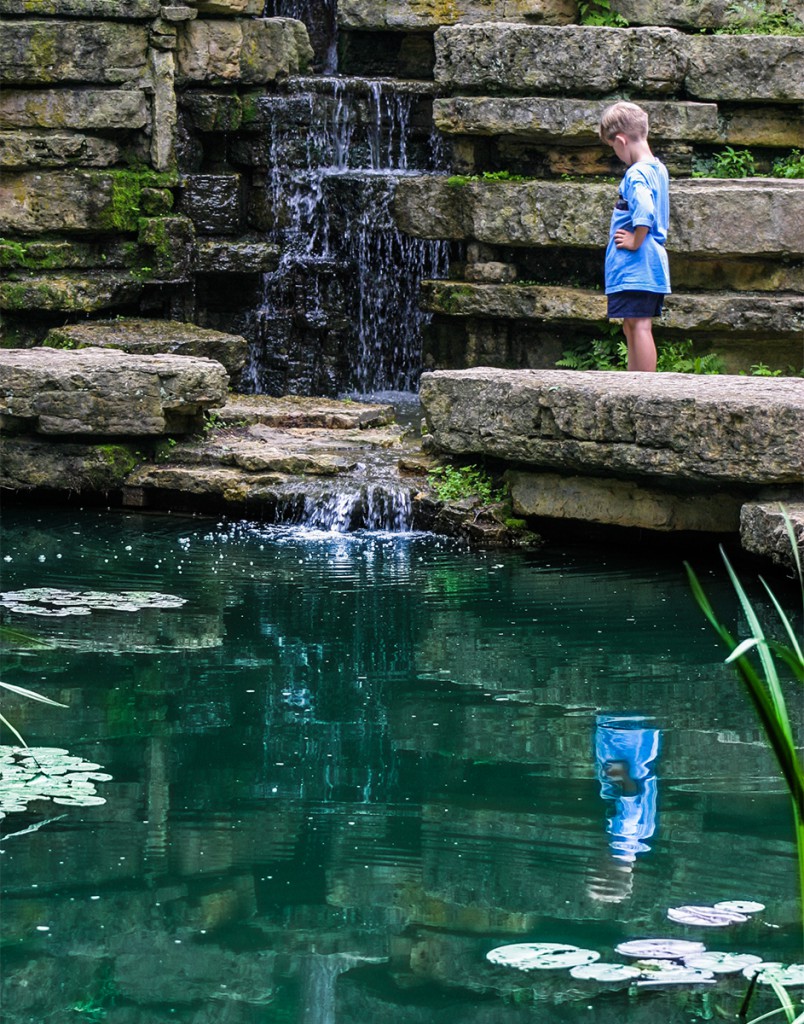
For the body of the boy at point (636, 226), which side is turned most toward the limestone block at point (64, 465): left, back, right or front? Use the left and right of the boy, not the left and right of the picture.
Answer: front

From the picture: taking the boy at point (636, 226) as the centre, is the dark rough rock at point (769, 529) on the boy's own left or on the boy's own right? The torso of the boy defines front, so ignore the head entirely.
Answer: on the boy's own left

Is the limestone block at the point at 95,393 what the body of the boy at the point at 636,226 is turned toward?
yes

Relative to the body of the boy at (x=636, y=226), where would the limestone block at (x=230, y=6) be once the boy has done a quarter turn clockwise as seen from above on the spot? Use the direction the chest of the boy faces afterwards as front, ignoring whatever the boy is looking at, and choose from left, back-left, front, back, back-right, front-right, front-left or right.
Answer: front-left

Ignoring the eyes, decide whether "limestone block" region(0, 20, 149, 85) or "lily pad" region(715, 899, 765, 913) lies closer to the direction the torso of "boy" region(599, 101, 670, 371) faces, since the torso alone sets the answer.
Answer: the limestone block

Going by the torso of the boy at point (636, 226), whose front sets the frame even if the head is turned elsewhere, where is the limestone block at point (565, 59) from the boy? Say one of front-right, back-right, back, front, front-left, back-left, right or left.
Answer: right

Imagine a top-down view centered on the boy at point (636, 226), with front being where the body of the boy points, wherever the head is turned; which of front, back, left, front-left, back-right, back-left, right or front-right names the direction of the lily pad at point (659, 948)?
left

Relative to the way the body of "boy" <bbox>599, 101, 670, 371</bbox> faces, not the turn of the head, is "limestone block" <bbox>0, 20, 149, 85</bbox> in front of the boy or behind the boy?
in front

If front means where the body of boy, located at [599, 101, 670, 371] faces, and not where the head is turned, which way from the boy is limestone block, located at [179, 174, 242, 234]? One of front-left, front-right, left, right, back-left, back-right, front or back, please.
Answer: front-right

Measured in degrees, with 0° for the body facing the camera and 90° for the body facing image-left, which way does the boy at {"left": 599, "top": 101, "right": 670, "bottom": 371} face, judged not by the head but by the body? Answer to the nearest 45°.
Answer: approximately 90°

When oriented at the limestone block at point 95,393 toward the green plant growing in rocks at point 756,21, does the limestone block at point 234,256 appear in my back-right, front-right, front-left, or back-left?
front-left

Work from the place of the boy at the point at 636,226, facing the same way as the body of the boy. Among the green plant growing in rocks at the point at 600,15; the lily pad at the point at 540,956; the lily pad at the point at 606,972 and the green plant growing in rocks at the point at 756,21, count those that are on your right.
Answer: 2

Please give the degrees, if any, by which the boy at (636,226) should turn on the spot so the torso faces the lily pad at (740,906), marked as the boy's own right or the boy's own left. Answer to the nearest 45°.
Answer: approximately 90° to the boy's own left
